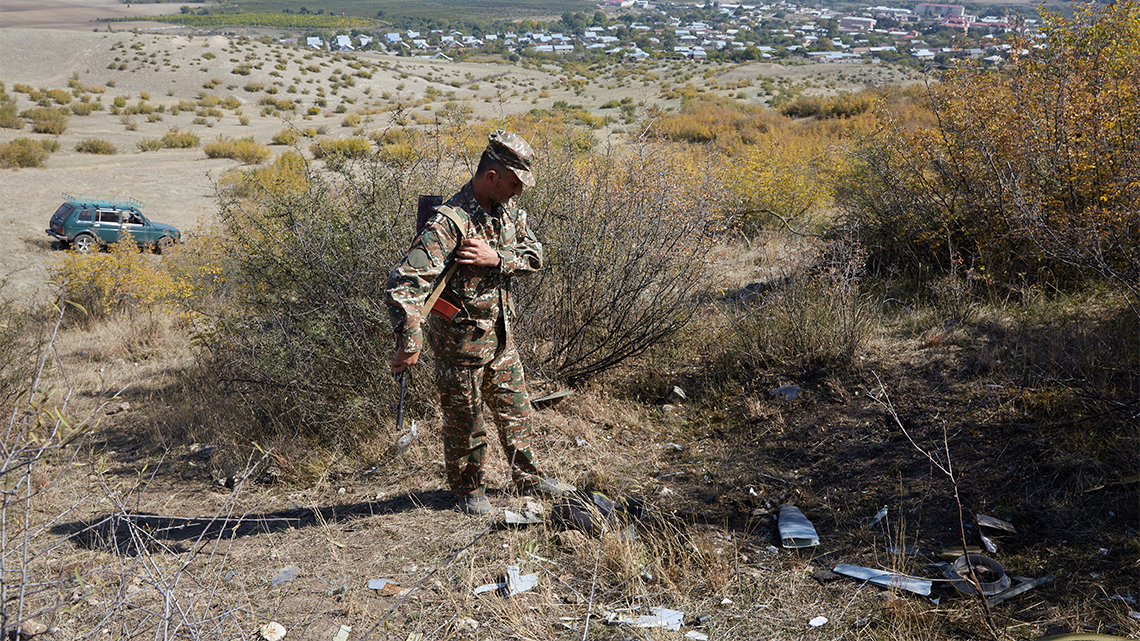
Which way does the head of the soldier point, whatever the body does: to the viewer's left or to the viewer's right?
to the viewer's right

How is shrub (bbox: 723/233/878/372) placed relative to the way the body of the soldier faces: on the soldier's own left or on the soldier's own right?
on the soldier's own left

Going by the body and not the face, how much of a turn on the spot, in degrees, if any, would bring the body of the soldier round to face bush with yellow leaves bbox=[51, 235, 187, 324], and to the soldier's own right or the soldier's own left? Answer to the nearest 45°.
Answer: approximately 180°

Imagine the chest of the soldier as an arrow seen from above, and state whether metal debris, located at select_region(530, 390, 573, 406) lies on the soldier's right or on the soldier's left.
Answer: on the soldier's left

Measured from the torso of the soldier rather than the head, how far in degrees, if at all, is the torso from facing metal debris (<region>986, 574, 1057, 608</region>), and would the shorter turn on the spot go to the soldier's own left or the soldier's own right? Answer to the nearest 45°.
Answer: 0° — they already face it

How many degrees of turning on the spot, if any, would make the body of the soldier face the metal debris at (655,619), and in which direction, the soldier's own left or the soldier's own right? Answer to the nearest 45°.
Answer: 0° — they already face it

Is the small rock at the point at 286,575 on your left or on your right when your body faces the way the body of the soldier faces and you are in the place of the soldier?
on your right

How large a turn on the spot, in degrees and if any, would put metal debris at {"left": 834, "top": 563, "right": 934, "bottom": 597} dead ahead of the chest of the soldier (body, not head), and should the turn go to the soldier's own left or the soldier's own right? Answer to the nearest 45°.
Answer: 0° — they already face it

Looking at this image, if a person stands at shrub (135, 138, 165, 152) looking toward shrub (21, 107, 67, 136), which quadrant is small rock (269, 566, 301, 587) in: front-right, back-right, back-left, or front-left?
back-left

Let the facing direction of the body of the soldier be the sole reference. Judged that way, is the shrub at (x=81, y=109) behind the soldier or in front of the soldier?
behind

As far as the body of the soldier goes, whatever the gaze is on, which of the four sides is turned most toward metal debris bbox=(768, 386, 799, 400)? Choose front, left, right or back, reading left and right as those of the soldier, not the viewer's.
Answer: left

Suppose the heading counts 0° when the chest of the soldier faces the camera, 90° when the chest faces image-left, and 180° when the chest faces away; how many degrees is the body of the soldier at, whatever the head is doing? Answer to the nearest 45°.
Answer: approximately 315°
